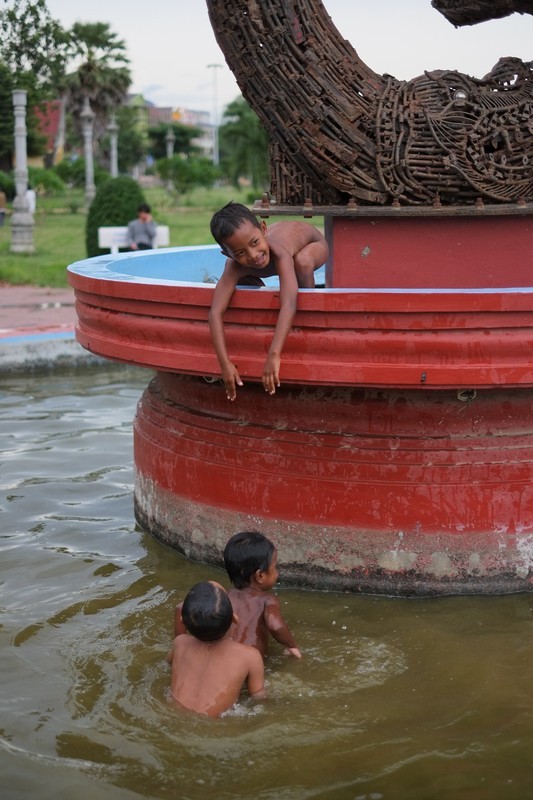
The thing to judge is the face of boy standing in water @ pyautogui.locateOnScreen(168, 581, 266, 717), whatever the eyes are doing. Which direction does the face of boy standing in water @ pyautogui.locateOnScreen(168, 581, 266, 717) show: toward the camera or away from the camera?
away from the camera

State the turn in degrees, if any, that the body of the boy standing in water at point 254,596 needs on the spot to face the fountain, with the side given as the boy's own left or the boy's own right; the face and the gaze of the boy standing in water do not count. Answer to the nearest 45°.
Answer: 0° — they already face it

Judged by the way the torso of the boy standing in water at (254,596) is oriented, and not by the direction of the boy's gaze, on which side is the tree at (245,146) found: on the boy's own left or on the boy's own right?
on the boy's own left

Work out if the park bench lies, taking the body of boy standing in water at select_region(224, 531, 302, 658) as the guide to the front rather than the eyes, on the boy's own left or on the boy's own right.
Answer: on the boy's own left

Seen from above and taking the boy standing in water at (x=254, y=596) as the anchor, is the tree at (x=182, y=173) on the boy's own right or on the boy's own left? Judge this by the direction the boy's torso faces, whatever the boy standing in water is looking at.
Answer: on the boy's own left

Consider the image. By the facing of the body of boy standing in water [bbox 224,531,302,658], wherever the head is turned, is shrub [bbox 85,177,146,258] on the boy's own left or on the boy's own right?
on the boy's own left

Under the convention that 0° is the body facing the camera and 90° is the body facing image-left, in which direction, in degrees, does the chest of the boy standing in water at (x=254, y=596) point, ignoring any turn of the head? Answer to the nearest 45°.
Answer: approximately 225°
